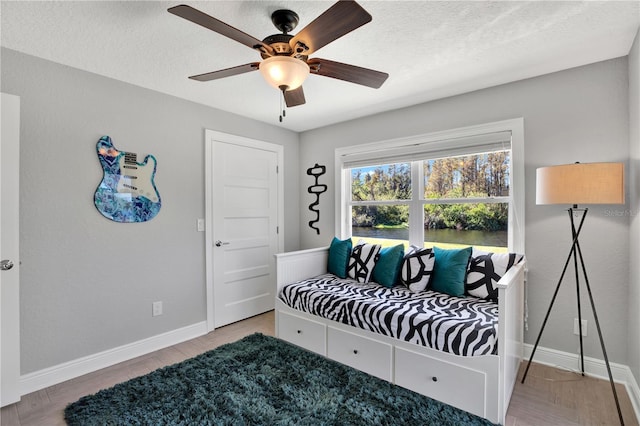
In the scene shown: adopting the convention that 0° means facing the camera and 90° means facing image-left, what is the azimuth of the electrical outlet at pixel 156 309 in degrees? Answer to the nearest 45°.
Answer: approximately 315°

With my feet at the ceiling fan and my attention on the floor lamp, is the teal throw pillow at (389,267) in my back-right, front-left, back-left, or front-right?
front-left

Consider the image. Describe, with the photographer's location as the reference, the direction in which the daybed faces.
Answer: facing the viewer and to the left of the viewer

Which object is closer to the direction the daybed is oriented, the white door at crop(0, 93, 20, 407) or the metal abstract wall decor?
the white door

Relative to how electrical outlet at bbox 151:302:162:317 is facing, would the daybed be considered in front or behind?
in front

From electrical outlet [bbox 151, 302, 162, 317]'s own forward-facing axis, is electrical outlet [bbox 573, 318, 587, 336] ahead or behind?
ahead

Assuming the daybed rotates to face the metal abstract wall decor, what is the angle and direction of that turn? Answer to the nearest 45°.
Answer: approximately 90° to its right

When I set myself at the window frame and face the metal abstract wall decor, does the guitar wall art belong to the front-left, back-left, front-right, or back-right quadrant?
front-left

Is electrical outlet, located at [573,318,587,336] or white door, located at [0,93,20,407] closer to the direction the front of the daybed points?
the white door

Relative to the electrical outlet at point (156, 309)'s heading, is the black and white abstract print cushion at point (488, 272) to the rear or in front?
in front

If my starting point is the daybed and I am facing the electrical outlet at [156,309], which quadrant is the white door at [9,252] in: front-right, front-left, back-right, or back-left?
front-left

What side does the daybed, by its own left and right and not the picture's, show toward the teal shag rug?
front

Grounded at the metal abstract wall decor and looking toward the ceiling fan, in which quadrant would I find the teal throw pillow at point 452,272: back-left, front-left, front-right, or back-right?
front-left

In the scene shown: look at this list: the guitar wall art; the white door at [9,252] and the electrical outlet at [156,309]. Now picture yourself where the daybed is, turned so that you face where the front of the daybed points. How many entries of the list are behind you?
0

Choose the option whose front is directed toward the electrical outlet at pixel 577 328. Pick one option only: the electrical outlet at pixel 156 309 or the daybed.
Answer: the electrical outlet at pixel 156 309

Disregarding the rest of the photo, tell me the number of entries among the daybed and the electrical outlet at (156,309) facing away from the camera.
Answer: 0

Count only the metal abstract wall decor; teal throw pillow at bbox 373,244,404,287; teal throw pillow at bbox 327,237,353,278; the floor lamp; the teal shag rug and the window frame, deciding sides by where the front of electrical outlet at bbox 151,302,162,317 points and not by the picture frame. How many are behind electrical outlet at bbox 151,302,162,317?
0
